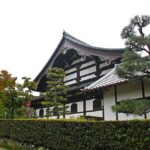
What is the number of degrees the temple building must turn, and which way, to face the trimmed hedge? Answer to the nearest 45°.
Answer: approximately 45° to its left

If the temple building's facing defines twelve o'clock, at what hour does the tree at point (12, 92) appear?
The tree is roughly at 2 o'clock from the temple building.

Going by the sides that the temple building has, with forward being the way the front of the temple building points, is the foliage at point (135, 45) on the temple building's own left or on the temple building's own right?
on the temple building's own left

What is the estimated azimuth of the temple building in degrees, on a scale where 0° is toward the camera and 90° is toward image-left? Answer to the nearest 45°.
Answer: approximately 45°
